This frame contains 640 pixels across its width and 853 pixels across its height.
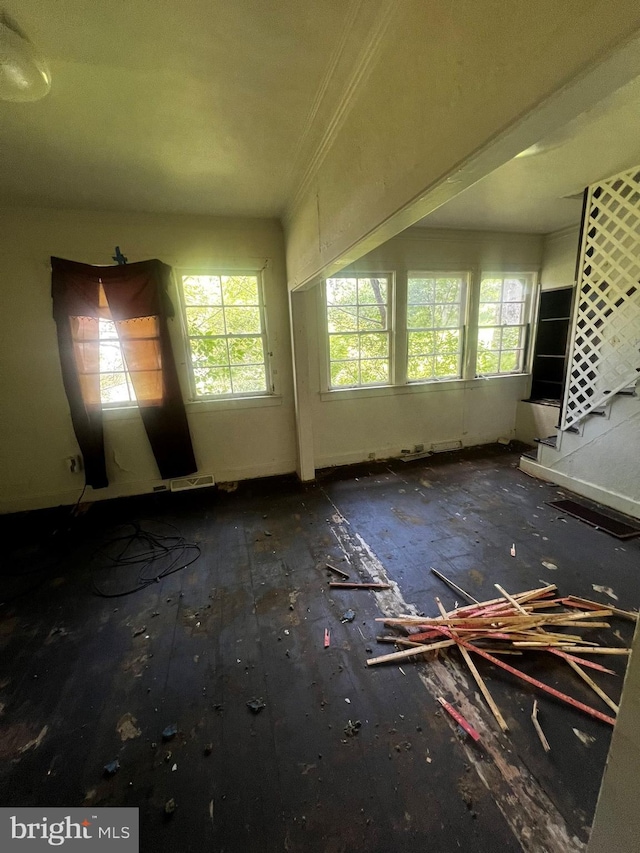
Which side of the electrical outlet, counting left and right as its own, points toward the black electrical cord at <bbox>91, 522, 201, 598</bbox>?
front

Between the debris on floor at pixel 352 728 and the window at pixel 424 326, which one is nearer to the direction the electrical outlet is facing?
the debris on floor

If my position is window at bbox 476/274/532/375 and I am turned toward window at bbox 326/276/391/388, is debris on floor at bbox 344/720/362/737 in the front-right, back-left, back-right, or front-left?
front-left

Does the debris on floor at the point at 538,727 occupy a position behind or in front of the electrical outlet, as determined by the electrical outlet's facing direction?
in front

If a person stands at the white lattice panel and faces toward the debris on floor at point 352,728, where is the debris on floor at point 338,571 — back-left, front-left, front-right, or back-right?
front-right

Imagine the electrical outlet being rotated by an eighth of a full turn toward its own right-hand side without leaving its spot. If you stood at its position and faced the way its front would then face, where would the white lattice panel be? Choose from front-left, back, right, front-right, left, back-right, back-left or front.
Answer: left

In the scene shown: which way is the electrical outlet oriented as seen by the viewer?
toward the camera

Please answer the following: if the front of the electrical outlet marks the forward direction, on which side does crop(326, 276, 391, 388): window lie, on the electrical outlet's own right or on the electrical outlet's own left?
on the electrical outlet's own left

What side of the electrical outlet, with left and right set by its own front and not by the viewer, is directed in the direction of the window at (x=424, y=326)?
left

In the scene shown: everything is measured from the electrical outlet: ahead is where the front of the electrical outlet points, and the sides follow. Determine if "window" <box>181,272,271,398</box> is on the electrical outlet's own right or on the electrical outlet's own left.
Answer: on the electrical outlet's own left

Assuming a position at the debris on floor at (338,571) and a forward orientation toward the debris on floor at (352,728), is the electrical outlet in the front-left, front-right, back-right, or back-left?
back-right

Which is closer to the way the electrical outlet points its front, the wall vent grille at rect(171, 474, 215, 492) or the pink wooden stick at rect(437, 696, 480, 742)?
the pink wooden stick

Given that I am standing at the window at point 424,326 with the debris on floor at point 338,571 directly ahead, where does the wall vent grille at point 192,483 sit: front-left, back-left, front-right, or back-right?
front-right

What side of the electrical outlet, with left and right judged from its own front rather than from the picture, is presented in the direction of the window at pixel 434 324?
left
